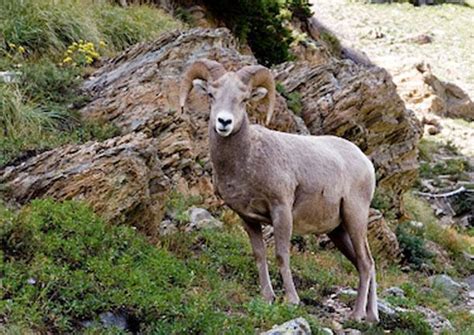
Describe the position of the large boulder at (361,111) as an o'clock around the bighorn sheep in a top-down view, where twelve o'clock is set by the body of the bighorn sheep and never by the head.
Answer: The large boulder is roughly at 5 o'clock from the bighorn sheep.

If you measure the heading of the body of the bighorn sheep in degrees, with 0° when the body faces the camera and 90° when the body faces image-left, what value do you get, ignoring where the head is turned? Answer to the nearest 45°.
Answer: approximately 45°

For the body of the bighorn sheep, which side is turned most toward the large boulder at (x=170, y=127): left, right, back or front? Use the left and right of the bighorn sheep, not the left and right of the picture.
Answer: right

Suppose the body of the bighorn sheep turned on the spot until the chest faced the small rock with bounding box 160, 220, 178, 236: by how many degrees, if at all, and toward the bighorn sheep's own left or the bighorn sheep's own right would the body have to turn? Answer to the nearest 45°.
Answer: approximately 90° to the bighorn sheep's own right

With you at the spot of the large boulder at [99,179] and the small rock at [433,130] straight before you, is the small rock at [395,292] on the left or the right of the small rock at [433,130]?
right

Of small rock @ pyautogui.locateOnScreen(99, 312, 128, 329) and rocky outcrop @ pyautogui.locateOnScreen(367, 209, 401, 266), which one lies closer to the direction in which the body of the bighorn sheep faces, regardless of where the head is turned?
the small rock

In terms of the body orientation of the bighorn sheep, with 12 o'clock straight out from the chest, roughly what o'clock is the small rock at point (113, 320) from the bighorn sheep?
The small rock is roughly at 12 o'clock from the bighorn sheep.

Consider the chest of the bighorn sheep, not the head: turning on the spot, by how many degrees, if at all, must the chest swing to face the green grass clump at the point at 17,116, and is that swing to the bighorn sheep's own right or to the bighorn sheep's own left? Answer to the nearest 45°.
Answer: approximately 90° to the bighorn sheep's own right
